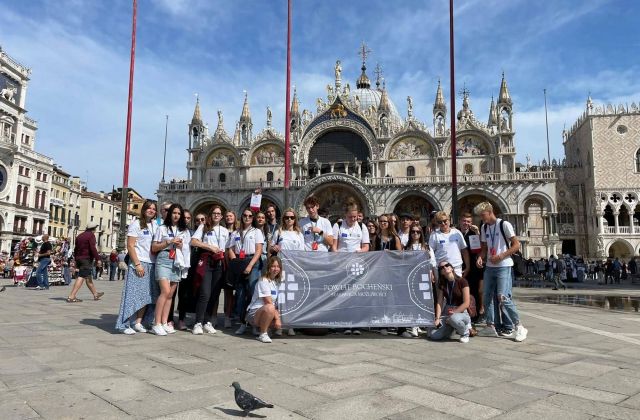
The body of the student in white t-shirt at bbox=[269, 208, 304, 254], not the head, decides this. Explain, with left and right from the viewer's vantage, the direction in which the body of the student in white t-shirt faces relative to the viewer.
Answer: facing the viewer

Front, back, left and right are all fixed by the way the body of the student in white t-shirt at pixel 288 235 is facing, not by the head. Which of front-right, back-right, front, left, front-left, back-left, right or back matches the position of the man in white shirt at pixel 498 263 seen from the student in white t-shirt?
left

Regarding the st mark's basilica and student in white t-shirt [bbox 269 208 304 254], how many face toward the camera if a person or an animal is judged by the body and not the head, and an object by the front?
2

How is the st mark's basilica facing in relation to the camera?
toward the camera

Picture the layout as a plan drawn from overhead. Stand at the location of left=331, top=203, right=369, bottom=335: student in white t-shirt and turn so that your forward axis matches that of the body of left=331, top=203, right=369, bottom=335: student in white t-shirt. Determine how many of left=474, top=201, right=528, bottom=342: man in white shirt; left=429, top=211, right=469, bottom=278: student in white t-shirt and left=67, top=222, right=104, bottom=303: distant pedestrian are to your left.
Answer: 2

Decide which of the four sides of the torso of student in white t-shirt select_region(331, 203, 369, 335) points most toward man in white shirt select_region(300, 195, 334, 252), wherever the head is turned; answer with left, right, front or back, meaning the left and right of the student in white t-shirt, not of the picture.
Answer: right

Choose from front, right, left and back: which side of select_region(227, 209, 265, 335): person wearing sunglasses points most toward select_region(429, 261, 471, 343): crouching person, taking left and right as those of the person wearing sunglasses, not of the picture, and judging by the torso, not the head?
left

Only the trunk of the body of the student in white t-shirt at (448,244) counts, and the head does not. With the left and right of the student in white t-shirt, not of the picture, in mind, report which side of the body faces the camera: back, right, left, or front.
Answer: front

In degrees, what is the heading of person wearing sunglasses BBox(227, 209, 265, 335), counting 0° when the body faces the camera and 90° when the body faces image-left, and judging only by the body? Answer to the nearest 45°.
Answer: approximately 0°

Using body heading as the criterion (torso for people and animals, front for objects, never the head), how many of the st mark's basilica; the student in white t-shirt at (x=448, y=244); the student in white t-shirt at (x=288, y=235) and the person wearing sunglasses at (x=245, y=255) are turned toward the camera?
4

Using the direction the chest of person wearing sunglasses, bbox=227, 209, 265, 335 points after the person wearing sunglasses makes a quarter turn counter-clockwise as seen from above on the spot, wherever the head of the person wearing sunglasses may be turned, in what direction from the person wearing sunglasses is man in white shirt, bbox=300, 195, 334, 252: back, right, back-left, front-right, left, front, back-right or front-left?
front

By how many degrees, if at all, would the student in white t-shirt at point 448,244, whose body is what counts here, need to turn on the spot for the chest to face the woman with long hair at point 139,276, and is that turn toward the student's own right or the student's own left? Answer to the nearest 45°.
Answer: approximately 90° to the student's own right

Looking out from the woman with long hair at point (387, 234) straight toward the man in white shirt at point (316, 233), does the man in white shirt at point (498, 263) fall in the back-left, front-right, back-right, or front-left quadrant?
back-left

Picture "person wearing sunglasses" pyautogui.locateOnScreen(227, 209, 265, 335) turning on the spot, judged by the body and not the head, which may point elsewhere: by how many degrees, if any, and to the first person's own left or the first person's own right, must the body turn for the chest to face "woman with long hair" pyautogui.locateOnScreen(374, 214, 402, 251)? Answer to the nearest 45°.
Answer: approximately 90° to the first person's own left
